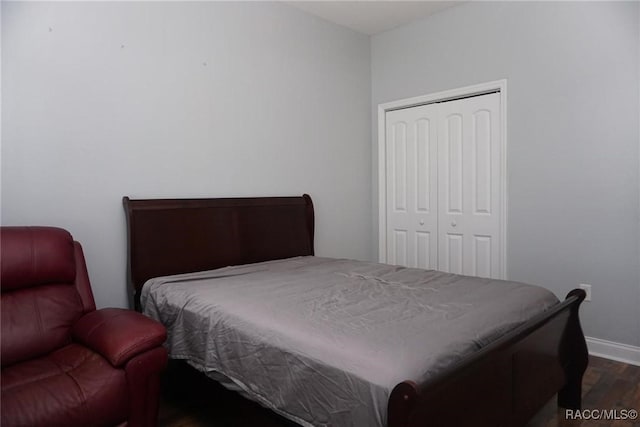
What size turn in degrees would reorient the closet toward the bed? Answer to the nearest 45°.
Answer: approximately 45° to its left

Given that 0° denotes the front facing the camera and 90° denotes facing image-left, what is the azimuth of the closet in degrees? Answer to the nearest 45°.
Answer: approximately 45°

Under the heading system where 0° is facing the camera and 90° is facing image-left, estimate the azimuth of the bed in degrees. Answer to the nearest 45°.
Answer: approximately 315°

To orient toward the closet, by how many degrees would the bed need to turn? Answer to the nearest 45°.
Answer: approximately 90° to its left

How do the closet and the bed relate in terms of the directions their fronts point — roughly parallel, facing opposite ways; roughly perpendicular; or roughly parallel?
roughly perpendicular

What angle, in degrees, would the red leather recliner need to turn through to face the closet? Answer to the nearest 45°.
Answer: approximately 45° to its left

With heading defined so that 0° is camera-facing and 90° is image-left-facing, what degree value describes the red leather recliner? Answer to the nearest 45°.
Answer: approximately 315°
